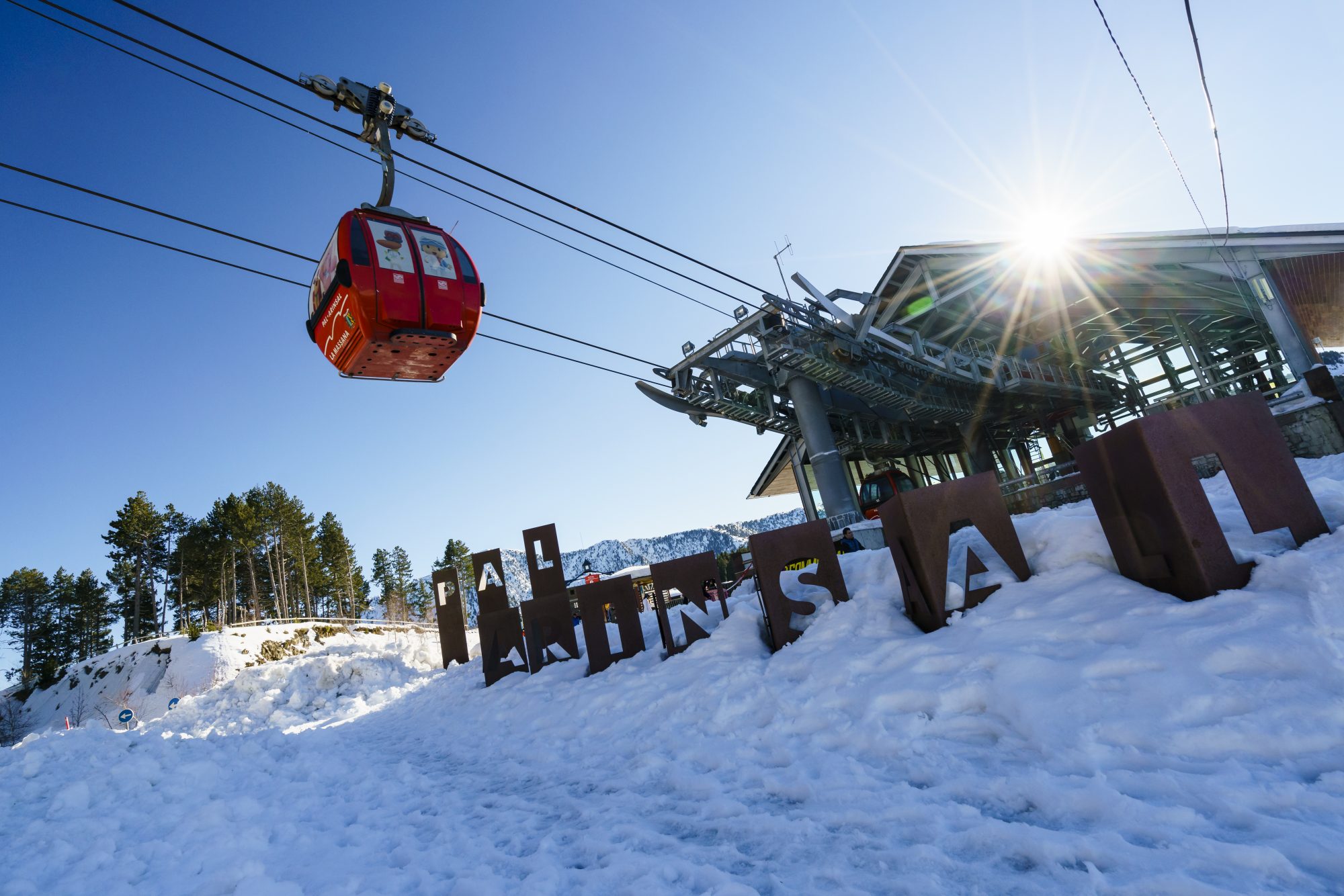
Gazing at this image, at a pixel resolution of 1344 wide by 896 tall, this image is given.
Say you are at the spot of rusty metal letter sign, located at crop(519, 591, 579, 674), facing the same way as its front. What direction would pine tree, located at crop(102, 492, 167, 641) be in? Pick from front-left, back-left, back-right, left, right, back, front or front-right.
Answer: back-right

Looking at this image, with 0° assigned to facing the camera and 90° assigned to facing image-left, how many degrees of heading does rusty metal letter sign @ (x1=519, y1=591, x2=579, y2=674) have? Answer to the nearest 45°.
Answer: approximately 0°

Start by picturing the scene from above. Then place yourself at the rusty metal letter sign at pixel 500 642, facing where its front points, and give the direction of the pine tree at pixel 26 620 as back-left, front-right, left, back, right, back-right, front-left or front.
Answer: back-right

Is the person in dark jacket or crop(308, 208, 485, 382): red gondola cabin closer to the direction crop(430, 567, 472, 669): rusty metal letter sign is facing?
the red gondola cabin

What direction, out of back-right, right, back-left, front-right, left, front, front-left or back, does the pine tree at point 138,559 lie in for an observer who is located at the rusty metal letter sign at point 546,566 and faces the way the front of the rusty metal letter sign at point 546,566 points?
back-right

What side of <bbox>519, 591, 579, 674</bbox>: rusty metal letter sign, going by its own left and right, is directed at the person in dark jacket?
left

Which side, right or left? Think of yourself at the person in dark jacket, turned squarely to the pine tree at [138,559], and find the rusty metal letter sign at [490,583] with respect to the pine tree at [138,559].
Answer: left
